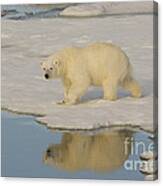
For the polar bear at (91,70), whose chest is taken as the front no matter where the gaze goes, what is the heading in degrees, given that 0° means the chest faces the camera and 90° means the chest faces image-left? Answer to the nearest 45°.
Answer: approximately 90°
